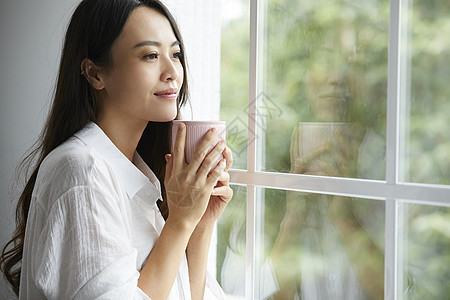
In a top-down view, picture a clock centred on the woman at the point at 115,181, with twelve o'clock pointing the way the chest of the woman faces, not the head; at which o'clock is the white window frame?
The white window frame is roughly at 11 o'clock from the woman.

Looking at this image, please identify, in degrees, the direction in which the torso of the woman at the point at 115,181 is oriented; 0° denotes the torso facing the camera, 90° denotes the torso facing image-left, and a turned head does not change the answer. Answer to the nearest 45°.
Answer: approximately 315°
